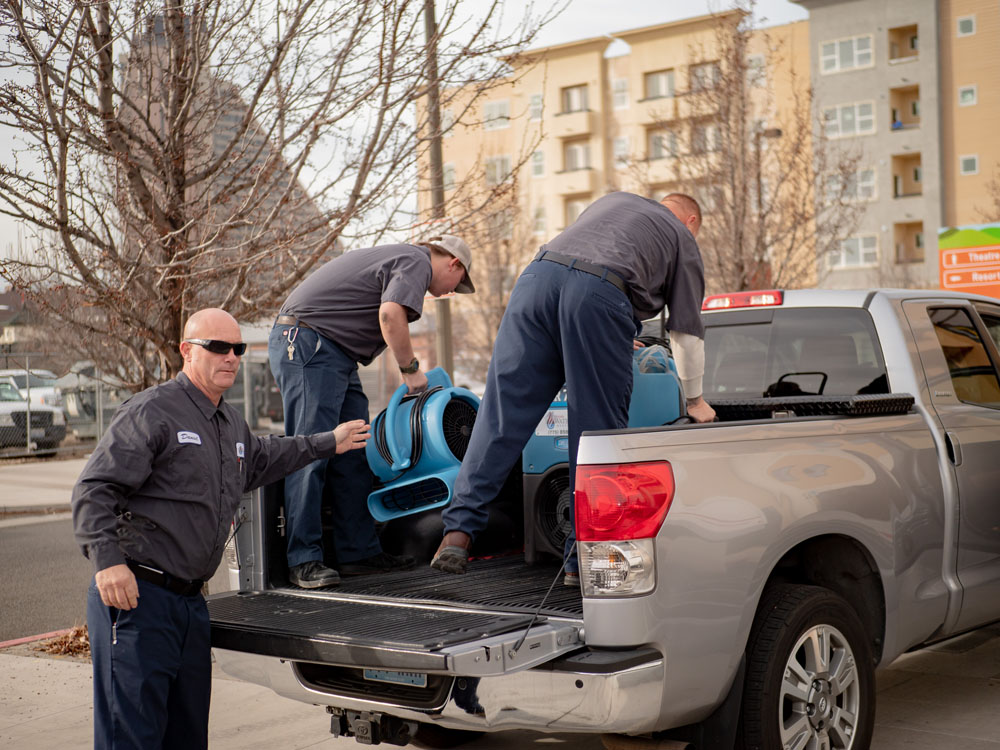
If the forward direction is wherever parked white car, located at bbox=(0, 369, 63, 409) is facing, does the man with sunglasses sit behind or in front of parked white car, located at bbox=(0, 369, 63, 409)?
in front

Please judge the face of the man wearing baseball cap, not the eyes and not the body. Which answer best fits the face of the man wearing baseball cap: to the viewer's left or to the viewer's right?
to the viewer's right

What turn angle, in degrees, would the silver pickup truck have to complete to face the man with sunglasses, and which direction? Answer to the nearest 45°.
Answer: approximately 135° to its left

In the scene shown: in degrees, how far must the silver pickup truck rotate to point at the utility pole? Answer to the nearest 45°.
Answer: approximately 45° to its left

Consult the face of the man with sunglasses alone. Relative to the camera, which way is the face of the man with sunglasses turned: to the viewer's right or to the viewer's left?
to the viewer's right

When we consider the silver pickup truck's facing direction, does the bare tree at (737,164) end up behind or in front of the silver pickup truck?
in front

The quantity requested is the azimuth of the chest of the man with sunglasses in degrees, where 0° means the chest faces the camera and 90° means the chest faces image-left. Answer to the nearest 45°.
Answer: approximately 315°

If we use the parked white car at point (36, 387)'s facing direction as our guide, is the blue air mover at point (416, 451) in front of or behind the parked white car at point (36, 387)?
in front

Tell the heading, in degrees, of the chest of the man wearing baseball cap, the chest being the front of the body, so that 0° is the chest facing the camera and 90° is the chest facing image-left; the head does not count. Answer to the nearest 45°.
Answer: approximately 270°

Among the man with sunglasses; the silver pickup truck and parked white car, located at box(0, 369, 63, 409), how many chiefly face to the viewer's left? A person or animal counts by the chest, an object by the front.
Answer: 0

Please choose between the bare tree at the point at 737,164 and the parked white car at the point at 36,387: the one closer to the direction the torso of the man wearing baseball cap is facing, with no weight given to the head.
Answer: the bare tree

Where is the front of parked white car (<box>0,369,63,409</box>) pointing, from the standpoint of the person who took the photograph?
facing the viewer and to the right of the viewer
